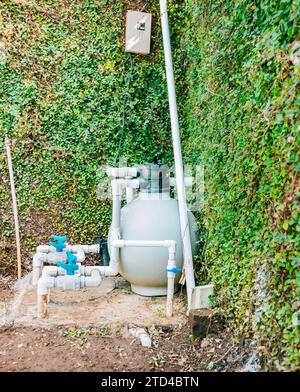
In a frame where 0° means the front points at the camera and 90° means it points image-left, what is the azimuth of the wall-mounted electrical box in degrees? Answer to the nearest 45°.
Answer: approximately 0°

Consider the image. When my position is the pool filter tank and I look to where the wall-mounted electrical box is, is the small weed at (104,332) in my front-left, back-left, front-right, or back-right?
back-left
